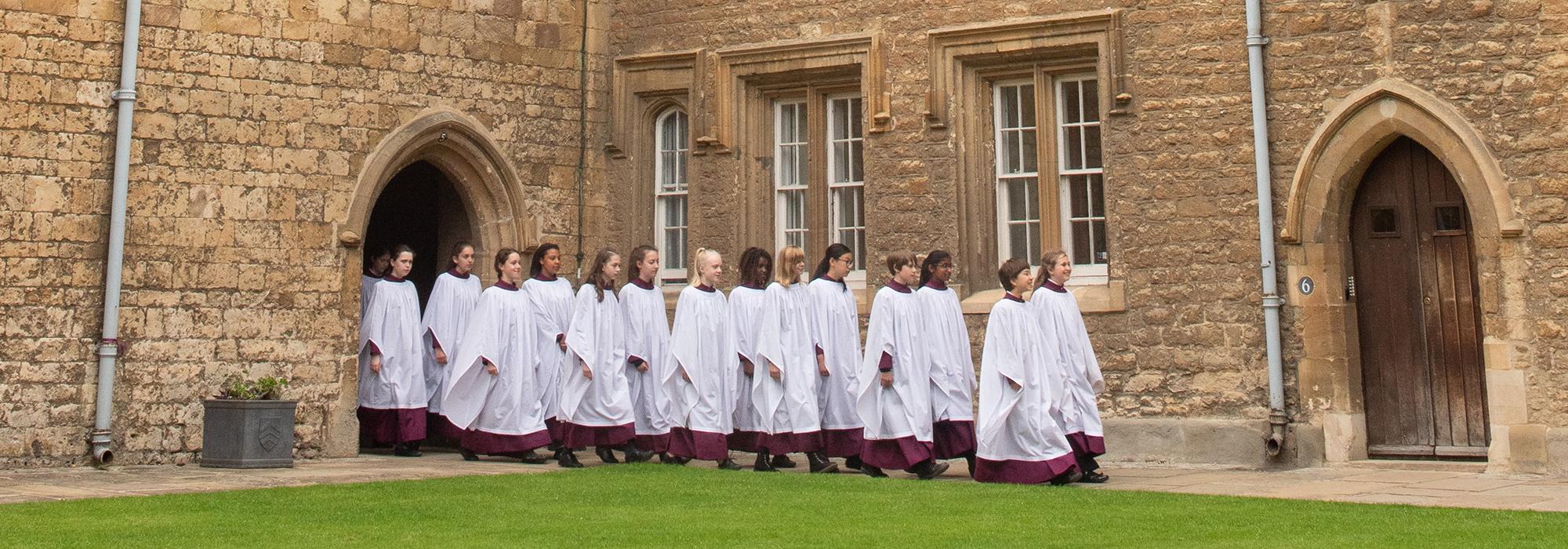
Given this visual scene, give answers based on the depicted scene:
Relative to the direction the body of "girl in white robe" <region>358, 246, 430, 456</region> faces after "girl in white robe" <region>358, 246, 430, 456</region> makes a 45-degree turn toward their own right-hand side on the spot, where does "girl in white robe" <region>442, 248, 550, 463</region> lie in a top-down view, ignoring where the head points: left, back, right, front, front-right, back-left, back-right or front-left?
front-left

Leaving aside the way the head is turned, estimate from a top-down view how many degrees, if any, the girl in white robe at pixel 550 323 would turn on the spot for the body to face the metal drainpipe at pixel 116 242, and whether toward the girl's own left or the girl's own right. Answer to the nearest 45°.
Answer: approximately 135° to the girl's own right

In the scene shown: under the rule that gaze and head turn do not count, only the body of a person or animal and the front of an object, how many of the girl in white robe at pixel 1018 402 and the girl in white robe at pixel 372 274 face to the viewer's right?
2

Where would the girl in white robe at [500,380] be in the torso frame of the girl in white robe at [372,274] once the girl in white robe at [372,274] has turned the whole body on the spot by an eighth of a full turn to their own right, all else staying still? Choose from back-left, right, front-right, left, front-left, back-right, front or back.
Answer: front

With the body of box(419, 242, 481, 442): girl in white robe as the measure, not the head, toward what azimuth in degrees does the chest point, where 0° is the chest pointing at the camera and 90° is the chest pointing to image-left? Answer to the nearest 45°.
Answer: approximately 315°

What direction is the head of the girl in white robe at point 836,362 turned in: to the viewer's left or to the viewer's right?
to the viewer's right

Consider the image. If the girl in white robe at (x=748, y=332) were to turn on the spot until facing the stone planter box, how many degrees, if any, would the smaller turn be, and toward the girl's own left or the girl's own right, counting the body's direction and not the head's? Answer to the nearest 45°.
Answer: approximately 135° to the girl's own right

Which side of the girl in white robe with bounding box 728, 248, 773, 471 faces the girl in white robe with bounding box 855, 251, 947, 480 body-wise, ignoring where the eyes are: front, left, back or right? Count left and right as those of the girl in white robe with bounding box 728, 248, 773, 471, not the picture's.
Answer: front

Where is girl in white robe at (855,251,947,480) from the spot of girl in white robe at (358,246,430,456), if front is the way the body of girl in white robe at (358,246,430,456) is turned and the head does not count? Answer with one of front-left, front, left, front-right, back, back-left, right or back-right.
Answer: front

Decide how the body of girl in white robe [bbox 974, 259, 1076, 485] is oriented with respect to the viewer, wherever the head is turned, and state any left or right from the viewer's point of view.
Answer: facing to the right of the viewer

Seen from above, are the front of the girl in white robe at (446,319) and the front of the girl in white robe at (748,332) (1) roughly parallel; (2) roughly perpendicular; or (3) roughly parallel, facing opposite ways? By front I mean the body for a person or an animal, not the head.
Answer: roughly parallel

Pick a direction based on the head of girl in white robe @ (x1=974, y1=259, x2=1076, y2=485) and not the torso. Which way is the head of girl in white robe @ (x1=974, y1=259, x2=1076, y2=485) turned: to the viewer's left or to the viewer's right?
to the viewer's right

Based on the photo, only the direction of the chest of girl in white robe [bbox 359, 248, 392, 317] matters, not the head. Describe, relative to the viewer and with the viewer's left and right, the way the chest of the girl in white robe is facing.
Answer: facing to the right of the viewer

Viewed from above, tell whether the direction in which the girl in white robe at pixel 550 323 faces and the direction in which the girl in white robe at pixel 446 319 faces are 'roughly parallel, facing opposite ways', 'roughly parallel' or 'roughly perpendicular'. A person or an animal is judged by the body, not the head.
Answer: roughly parallel

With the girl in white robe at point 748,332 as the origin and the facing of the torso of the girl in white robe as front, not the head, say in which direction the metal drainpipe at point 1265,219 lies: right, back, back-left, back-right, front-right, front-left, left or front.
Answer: front-left

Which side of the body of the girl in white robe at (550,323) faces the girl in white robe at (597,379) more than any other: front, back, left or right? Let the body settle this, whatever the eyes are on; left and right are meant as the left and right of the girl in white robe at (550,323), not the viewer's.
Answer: front

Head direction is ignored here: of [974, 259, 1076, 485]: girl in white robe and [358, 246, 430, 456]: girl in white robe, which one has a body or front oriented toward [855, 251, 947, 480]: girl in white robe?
[358, 246, 430, 456]: girl in white robe

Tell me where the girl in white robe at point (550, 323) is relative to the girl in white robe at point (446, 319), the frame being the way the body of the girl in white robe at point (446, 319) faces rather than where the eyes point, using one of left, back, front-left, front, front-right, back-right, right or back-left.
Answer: front

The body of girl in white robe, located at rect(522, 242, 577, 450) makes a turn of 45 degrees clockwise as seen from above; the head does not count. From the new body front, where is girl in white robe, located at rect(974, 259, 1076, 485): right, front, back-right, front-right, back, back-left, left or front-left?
front-left

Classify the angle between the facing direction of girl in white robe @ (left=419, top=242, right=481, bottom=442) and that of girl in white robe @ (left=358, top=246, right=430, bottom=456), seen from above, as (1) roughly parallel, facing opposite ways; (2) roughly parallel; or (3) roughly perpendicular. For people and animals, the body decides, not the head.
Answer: roughly parallel

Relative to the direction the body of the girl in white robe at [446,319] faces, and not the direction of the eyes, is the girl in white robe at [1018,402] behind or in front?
in front
